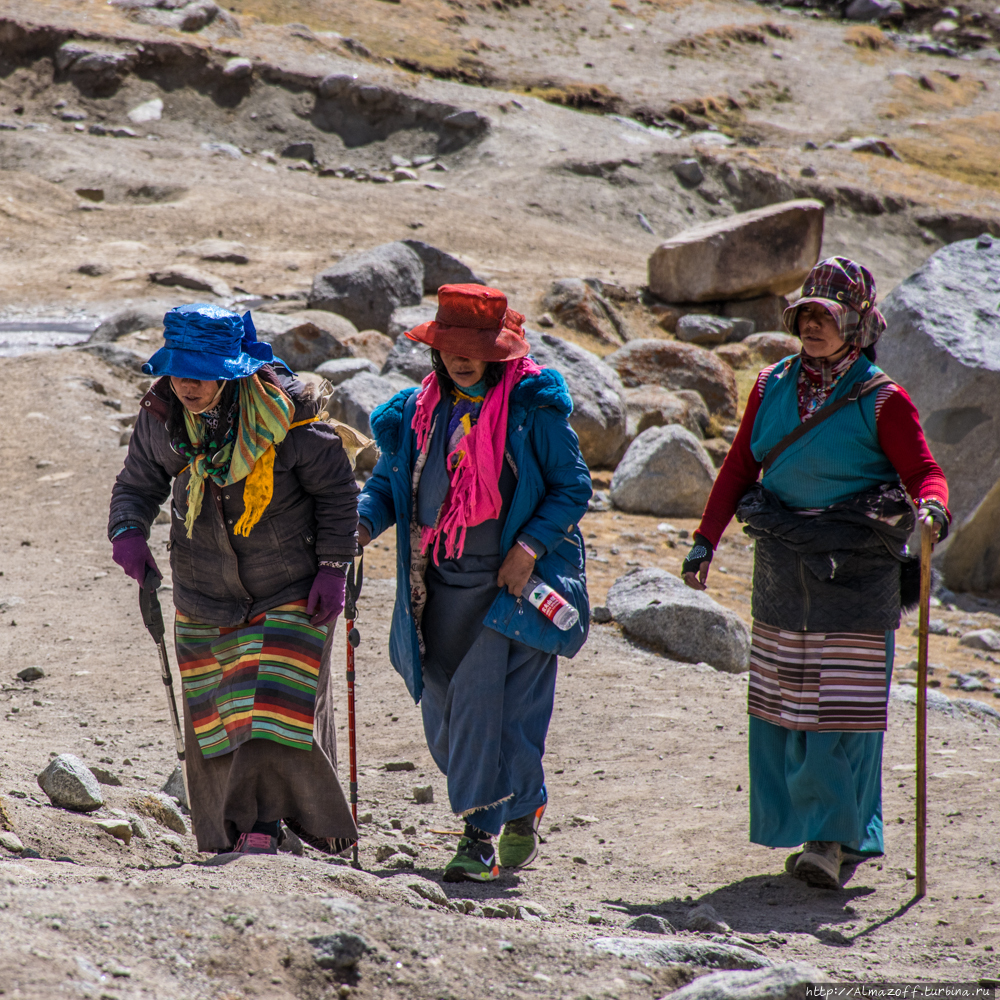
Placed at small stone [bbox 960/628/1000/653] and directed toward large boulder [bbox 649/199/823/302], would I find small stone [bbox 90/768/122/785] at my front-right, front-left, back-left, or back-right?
back-left

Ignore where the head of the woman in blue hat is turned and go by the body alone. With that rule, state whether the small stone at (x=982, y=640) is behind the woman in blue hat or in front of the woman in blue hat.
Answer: behind

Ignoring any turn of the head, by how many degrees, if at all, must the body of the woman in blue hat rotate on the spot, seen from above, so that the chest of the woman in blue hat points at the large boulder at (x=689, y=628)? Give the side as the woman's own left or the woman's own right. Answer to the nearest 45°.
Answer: approximately 180°

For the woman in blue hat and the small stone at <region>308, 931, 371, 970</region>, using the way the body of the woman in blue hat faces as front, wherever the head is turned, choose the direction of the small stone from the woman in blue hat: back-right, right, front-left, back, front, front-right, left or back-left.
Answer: front-left

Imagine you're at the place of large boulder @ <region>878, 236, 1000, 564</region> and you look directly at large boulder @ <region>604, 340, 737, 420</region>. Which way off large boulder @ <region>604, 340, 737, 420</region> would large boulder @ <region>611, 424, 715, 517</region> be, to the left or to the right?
left

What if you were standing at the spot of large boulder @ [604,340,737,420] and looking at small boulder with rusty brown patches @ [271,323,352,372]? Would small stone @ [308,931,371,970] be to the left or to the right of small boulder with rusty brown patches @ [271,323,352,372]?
left

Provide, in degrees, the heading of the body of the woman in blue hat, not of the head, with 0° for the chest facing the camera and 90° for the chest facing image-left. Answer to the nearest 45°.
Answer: approximately 45°
